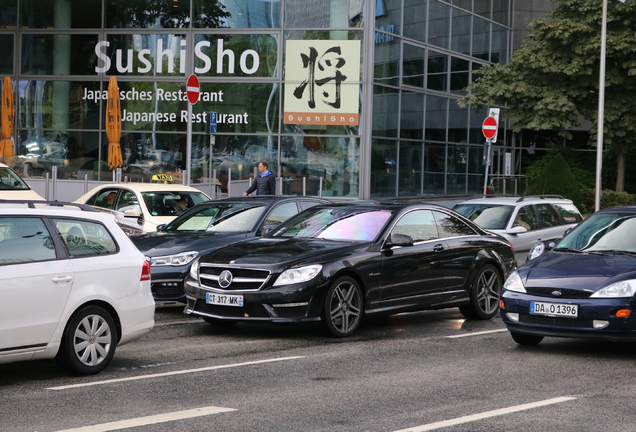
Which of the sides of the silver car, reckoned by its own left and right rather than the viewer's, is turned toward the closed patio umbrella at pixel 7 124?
right

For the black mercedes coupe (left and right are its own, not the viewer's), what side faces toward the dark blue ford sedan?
left

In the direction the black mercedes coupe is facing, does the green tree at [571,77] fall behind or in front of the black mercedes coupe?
behind

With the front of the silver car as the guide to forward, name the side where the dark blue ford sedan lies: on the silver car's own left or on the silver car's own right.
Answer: on the silver car's own left

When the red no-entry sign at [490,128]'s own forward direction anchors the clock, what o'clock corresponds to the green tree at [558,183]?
The green tree is roughly at 8 o'clock from the red no-entry sign.

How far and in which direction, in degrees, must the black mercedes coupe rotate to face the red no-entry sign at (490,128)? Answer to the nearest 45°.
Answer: approximately 135° to its right

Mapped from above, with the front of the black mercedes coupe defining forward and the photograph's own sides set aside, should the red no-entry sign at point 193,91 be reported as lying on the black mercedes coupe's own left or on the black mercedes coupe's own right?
on the black mercedes coupe's own right
